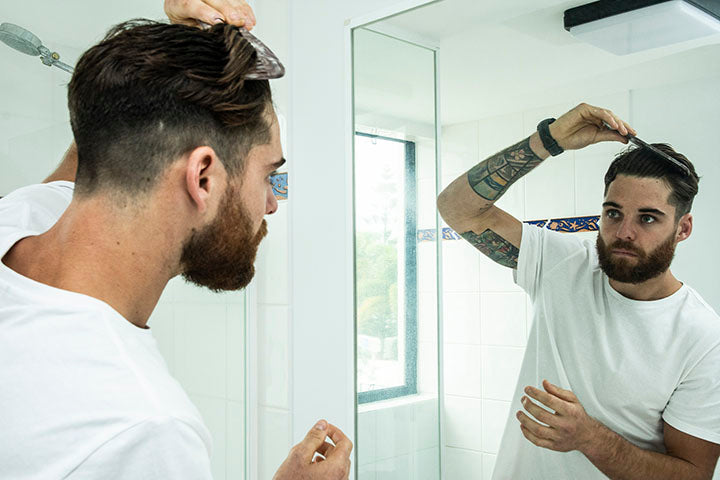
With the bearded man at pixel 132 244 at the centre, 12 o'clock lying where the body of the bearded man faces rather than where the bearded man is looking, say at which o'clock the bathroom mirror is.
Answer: The bathroom mirror is roughly at 1 o'clock from the bearded man.

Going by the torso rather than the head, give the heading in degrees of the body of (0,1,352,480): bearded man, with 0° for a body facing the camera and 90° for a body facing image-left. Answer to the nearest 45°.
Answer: approximately 225°

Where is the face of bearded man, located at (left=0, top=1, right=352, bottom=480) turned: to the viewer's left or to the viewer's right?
to the viewer's right
